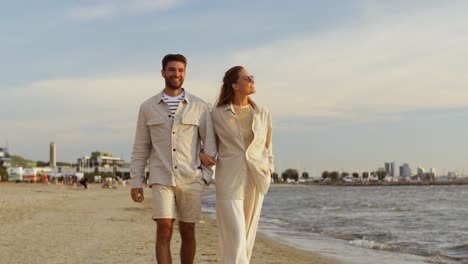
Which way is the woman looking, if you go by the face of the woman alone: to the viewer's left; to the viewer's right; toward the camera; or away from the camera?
to the viewer's right

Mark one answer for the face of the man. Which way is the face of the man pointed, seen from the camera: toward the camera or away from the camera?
toward the camera

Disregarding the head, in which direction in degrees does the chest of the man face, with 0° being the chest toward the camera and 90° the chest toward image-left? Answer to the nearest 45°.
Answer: approximately 0°
